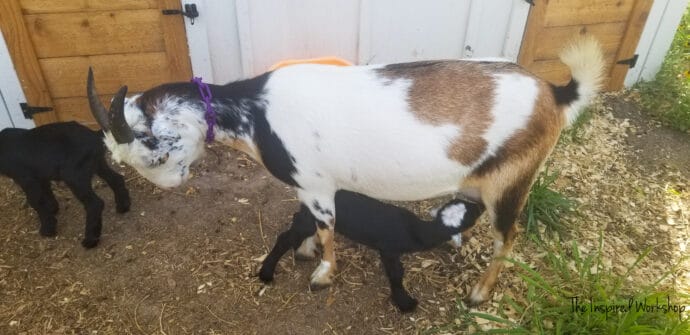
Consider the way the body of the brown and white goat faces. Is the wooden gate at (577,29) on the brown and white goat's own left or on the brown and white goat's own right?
on the brown and white goat's own right

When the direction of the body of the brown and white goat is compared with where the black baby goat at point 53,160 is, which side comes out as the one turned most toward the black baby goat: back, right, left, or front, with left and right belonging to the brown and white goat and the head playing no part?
front

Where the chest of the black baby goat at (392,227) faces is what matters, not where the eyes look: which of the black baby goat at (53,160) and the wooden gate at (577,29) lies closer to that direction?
the wooden gate

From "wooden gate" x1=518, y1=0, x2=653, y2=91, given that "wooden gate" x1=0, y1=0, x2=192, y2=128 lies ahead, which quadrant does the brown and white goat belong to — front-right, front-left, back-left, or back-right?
front-left

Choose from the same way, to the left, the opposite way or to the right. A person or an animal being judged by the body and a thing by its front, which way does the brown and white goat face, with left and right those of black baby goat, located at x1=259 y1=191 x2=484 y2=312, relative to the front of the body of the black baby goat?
the opposite way

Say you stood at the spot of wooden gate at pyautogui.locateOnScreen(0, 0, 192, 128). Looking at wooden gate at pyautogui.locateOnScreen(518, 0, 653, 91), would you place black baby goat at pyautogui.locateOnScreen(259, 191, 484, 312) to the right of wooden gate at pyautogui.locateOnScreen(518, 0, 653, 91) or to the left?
right

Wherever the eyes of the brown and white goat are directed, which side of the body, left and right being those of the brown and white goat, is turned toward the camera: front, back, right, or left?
left

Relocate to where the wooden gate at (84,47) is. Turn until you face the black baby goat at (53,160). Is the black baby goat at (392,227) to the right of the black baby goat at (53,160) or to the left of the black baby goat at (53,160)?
left

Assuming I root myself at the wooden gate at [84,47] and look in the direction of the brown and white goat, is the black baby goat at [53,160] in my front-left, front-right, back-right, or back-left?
front-right

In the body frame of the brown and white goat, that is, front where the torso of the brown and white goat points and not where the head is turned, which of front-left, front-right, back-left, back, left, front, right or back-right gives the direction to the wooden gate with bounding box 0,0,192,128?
front-right

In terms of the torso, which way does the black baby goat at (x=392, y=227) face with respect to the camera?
to the viewer's right
